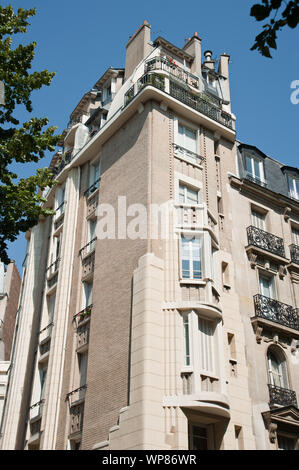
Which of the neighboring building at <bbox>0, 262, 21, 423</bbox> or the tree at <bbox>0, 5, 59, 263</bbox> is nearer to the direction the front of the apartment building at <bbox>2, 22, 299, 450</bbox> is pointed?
the tree

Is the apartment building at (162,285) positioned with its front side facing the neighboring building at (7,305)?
no

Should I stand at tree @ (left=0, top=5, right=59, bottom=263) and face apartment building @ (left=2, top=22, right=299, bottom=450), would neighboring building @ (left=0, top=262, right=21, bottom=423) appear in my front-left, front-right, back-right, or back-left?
front-left

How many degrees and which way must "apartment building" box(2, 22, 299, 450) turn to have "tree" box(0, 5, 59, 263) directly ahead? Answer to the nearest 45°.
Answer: approximately 90° to its right

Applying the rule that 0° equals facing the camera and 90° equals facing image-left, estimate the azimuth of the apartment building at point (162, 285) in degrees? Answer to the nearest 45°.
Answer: approximately 315°

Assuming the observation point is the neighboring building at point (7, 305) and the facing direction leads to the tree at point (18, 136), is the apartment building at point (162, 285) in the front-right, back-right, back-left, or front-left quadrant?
front-left

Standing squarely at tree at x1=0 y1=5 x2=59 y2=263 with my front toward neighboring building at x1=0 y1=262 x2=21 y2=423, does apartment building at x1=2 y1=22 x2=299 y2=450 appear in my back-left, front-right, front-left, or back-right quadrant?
front-right
